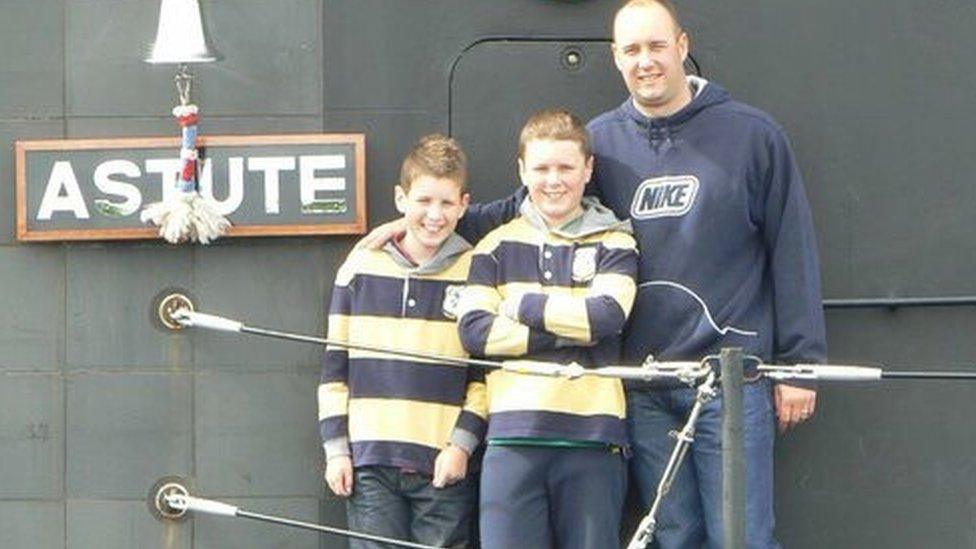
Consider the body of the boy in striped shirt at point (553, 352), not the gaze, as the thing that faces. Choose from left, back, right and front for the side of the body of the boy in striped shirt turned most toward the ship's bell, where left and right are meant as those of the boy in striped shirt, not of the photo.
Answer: right

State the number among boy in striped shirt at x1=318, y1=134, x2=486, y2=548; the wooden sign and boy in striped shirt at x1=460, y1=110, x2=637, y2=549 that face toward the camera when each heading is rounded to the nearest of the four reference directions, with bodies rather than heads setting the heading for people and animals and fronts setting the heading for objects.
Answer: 3

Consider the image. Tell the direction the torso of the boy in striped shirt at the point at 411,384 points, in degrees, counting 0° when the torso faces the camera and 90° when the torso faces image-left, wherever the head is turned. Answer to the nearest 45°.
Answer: approximately 0°

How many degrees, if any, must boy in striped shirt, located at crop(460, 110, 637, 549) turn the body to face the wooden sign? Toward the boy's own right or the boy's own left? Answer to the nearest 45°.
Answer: approximately 90° to the boy's own right

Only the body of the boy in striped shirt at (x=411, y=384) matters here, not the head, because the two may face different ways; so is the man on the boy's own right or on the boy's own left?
on the boy's own left

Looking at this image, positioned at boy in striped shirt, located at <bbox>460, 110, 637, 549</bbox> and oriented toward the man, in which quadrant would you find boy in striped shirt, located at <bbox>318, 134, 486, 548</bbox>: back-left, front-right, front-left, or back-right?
back-left
